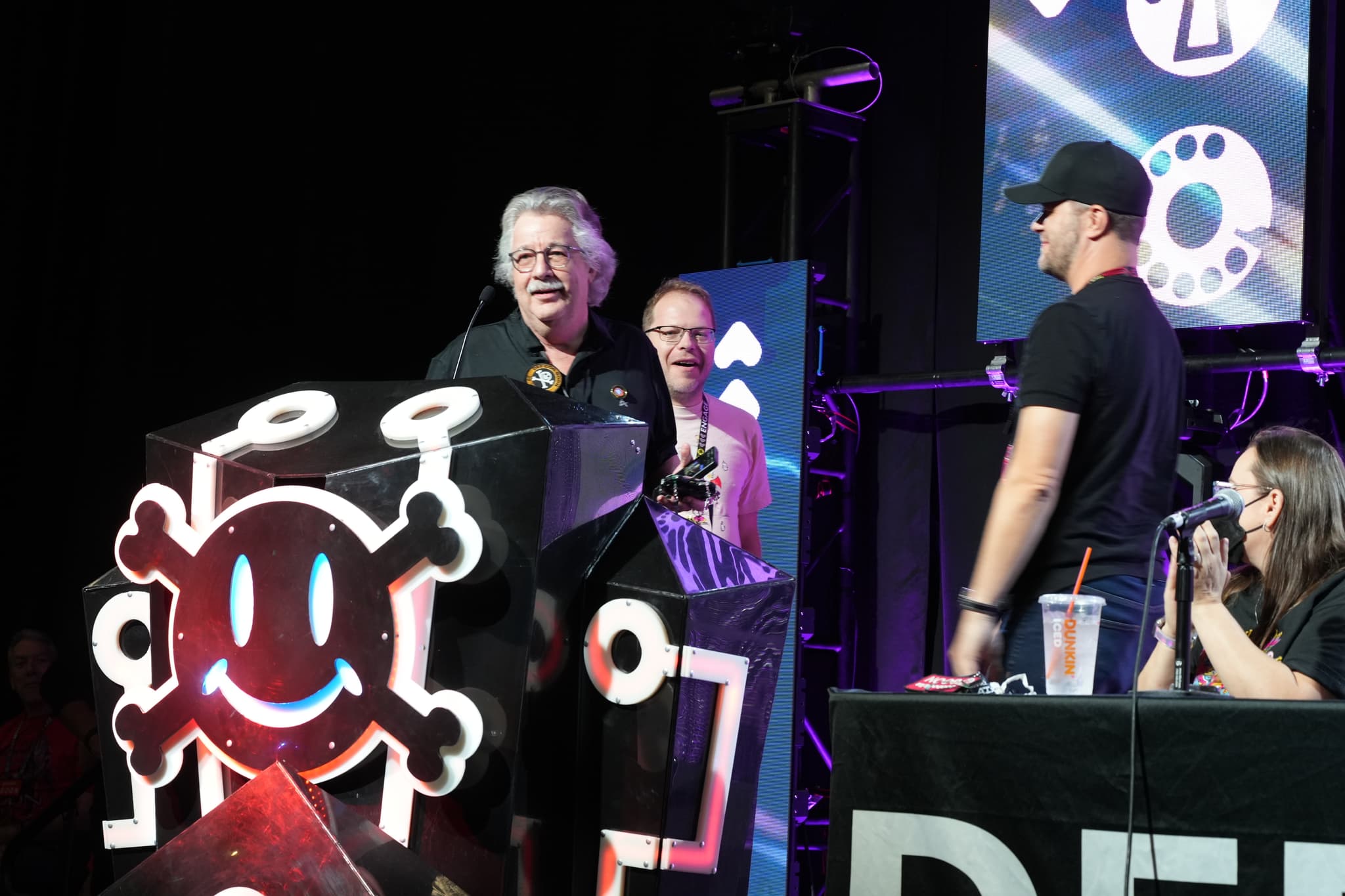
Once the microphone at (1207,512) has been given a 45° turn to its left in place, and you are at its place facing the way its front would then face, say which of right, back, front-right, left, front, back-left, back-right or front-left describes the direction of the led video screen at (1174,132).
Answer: front-left

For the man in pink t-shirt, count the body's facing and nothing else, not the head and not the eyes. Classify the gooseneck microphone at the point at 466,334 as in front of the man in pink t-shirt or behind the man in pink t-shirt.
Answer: in front

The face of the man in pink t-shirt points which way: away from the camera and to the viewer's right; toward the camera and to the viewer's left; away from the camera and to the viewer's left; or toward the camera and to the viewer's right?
toward the camera and to the viewer's right

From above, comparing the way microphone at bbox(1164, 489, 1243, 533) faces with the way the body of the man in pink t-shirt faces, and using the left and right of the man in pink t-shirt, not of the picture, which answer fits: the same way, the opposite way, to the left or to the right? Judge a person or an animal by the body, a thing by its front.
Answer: to the left

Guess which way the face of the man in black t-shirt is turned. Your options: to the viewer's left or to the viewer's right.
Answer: to the viewer's left

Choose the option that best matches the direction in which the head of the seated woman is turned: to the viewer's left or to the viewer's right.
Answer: to the viewer's left

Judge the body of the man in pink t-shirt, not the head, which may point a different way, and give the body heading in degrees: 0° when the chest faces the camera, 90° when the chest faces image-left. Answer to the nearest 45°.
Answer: approximately 0°

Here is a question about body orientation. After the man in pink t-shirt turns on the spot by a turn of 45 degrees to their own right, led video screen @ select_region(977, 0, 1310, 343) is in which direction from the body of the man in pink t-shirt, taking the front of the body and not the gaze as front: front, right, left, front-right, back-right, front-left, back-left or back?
back-left

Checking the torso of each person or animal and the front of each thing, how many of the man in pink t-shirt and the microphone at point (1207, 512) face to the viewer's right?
1

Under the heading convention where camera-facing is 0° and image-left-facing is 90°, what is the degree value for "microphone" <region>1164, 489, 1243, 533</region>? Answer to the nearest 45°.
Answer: approximately 270°

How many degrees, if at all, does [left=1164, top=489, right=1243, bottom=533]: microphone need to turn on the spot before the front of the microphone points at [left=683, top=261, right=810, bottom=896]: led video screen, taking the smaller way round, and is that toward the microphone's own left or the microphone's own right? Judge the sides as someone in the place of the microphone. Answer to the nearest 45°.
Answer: approximately 135° to the microphone's own left

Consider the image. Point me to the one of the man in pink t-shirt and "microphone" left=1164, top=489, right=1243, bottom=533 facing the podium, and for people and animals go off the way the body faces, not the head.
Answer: the man in pink t-shirt
